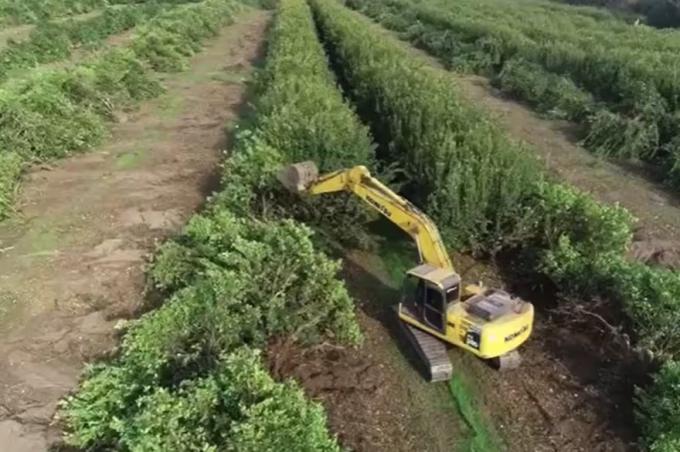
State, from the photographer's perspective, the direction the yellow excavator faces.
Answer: facing away from the viewer and to the left of the viewer
